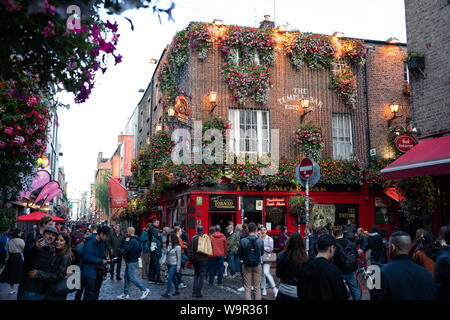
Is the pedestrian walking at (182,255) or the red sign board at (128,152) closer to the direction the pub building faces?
the pedestrian walking

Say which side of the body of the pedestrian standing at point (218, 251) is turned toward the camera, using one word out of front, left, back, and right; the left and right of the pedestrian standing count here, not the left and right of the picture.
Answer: back

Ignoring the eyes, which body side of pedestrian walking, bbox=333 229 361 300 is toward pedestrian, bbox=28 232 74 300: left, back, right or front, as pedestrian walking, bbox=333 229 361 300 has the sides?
left

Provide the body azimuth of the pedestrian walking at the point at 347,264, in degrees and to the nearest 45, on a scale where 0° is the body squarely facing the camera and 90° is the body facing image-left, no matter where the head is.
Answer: approximately 135°

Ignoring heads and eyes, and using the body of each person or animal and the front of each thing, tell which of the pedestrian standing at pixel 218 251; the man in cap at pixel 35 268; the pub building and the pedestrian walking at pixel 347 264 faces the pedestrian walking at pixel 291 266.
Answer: the pub building

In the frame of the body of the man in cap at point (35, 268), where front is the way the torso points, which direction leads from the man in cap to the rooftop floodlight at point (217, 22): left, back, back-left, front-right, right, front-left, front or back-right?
back

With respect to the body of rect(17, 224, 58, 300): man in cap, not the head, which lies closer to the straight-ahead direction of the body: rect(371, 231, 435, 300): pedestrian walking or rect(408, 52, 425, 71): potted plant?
the pedestrian walking

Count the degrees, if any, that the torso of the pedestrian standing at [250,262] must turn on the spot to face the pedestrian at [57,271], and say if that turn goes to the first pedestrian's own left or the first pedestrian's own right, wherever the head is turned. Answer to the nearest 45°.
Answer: approximately 135° to the first pedestrian's own left

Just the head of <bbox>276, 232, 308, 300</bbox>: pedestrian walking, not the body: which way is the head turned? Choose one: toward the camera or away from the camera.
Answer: away from the camera

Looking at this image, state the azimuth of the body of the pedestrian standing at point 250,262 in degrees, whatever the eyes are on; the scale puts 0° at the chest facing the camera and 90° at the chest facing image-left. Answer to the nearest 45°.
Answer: approximately 180°

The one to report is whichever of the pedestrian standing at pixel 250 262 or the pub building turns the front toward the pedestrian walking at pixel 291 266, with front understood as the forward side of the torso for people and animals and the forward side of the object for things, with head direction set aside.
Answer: the pub building
